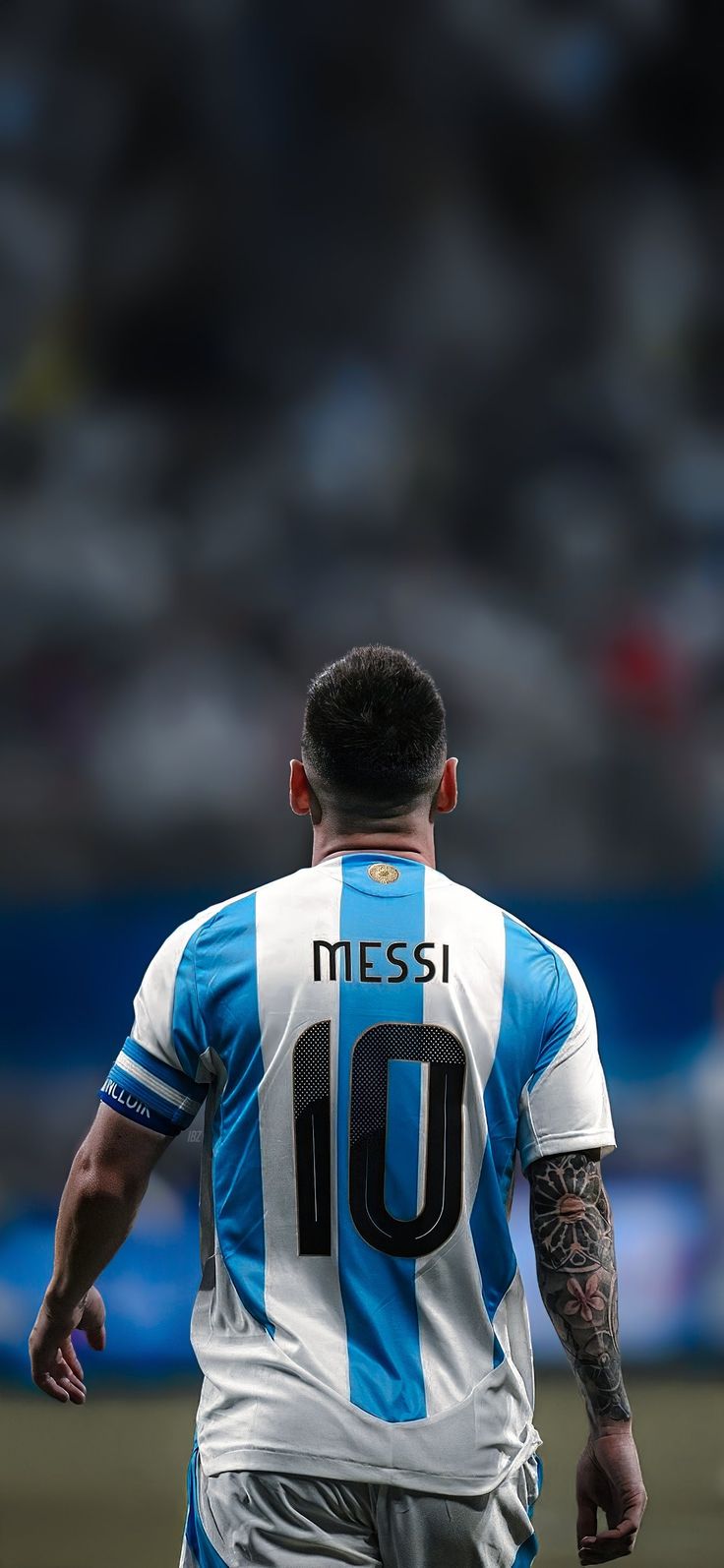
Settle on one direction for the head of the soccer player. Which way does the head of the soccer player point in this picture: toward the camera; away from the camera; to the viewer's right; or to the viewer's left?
away from the camera

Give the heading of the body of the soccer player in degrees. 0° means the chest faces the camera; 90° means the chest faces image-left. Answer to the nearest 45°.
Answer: approximately 180°
